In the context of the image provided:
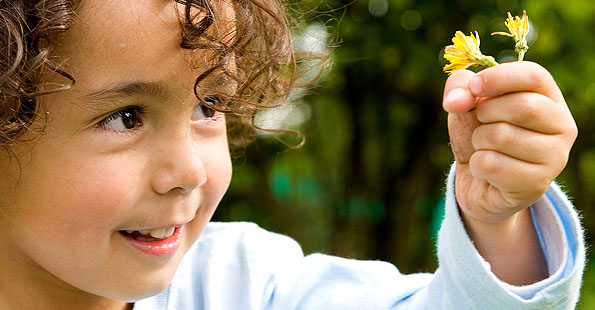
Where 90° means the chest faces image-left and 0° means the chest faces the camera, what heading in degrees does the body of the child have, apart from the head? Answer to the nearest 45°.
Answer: approximately 315°

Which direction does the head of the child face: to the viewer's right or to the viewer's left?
to the viewer's right
